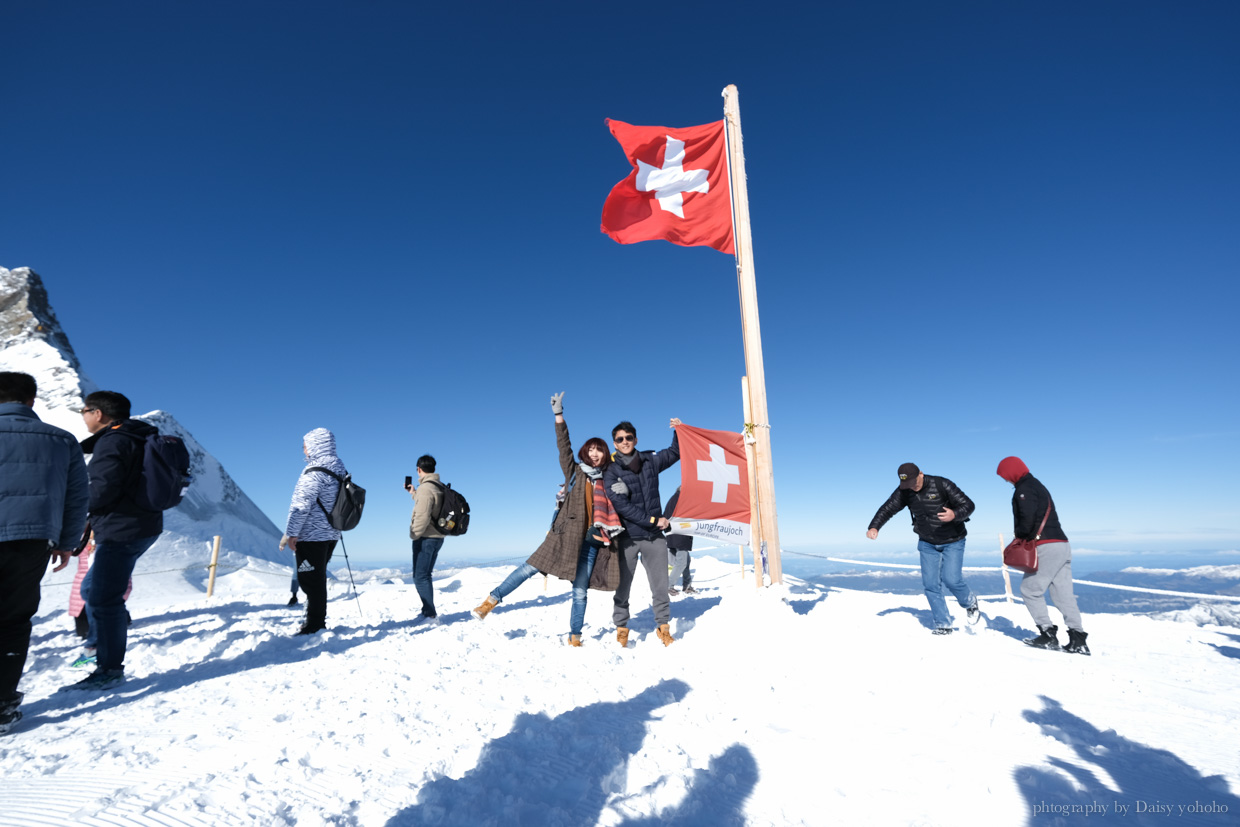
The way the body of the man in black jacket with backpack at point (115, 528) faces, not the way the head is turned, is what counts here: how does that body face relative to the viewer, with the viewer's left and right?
facing to the left of the viewer

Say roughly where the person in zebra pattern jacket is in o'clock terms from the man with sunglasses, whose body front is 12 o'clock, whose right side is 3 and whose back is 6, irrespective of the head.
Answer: The person in zebra pattern jacket is roughly at 3 o'clock from the man with sunglasses.

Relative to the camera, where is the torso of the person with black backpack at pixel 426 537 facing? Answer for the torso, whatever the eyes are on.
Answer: to the viewer's left

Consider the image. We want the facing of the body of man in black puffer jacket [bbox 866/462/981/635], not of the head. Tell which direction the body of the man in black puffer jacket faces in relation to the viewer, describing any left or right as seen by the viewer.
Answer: facing the viewer and to the left of the viewer

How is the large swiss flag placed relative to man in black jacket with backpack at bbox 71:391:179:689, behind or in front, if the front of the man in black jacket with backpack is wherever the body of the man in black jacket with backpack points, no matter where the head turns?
behind

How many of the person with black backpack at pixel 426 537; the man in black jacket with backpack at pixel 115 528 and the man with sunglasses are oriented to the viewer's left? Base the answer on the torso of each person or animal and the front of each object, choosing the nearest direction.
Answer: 2

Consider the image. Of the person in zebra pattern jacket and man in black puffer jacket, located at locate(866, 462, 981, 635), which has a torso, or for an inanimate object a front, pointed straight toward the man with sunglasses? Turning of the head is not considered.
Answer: the man in black puffer jacket

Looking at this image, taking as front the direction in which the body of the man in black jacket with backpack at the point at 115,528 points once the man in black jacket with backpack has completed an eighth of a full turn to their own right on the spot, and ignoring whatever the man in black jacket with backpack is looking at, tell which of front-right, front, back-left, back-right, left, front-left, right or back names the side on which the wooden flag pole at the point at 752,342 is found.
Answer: back-right

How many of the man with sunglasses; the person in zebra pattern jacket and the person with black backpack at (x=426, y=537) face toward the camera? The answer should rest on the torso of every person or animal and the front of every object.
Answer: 1
